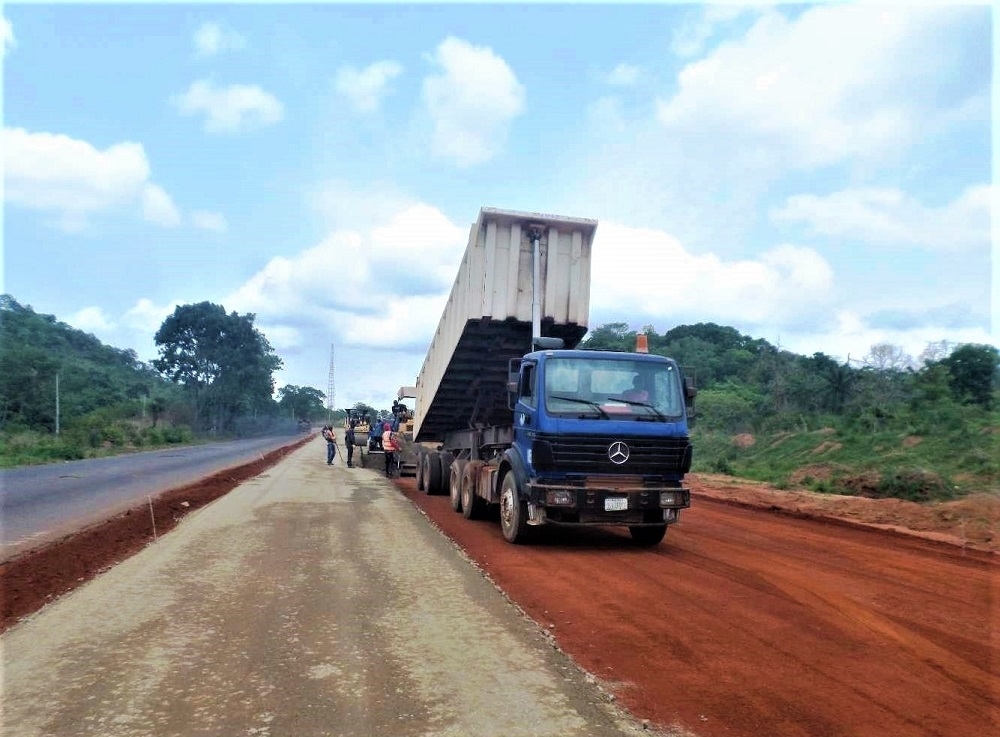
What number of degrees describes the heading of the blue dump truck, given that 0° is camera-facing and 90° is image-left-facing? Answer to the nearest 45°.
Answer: approximately 315°

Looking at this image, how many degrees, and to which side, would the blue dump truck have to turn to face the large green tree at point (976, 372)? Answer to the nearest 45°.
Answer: approximately 90° to its left
